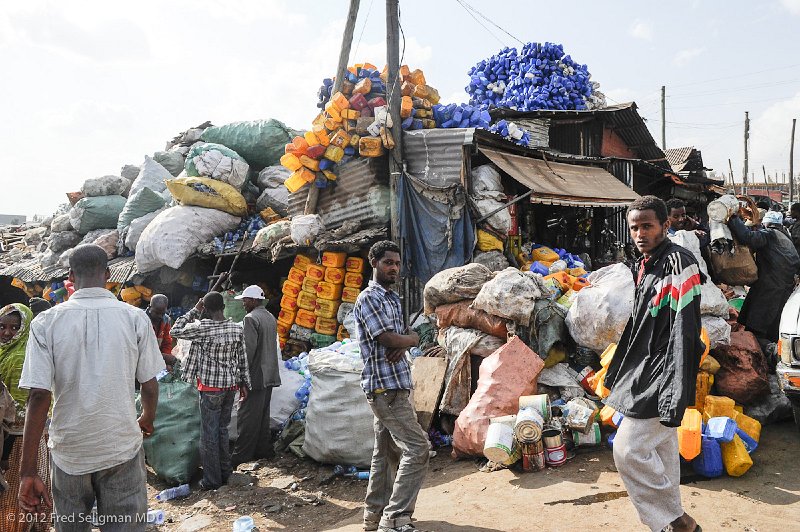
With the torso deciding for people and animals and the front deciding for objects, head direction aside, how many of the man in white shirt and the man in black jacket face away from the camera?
1

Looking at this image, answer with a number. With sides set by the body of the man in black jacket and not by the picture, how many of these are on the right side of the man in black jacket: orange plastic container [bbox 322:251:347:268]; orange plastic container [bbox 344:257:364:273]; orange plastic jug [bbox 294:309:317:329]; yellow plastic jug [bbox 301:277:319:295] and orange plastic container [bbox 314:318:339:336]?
5

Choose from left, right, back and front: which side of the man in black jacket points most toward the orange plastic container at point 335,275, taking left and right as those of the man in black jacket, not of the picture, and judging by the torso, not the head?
right

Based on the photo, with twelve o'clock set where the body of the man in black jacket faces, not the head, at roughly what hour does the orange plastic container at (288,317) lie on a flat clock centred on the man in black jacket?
The orange plastic container is roughly at 3 o'clock from the man in black jacket.

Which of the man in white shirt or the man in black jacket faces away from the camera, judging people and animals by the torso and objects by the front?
the man in white shirt

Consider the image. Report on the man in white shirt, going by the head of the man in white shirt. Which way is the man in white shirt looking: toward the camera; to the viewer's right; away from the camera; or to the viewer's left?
away from the camera

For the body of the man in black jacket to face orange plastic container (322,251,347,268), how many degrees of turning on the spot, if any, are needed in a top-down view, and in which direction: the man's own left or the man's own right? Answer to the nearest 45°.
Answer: approximately 90° to the man's own right

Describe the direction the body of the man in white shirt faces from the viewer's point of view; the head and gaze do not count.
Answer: away from the camera

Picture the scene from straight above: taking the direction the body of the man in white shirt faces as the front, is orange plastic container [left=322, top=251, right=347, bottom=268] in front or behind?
in front

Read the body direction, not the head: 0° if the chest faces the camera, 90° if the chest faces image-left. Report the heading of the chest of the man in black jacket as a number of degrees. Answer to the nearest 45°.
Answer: approximately 45°
